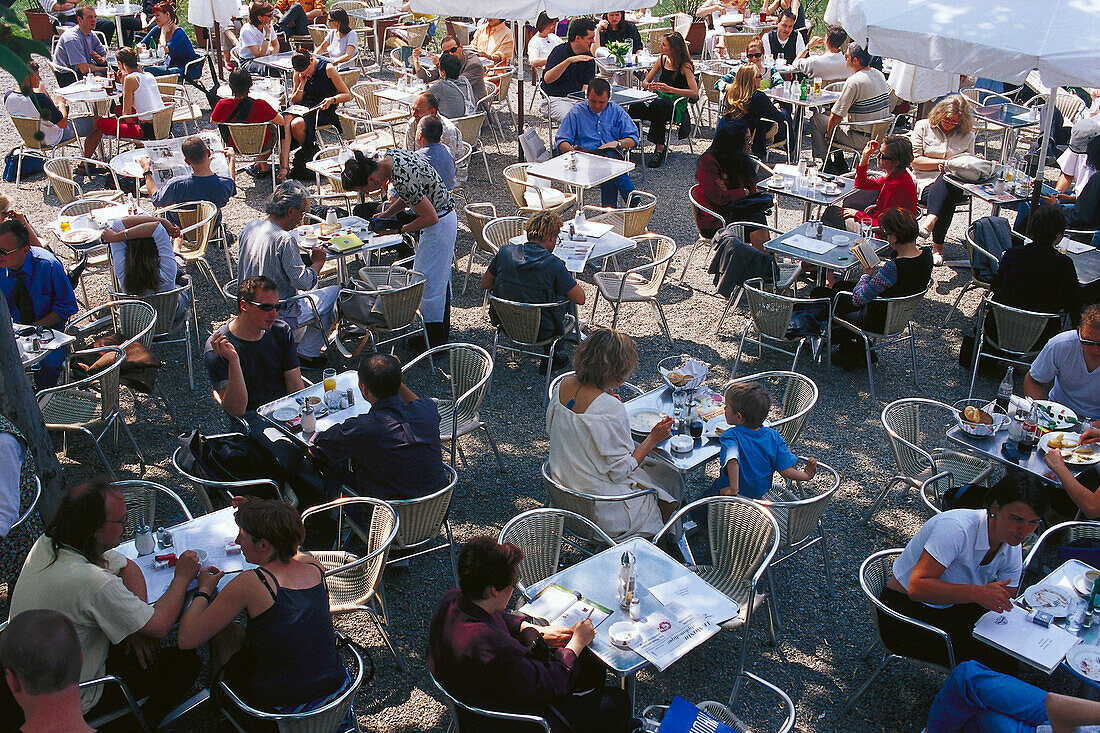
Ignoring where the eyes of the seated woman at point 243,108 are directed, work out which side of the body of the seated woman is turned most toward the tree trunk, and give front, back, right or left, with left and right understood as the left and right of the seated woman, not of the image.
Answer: back

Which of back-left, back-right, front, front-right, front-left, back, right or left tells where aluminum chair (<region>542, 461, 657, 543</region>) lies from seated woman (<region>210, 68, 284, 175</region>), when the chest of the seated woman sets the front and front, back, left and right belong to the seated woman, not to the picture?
back

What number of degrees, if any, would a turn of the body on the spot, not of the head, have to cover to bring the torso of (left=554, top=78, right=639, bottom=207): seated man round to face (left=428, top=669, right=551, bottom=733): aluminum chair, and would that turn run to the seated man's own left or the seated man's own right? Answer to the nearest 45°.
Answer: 0° — they already face it

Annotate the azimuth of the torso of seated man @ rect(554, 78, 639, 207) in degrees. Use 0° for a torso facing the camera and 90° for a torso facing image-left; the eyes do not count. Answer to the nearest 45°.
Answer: approximately 0°

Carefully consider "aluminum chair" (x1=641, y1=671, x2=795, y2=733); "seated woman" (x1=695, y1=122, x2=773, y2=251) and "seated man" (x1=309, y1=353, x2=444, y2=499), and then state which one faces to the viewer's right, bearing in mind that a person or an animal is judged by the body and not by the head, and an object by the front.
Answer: the seated woman

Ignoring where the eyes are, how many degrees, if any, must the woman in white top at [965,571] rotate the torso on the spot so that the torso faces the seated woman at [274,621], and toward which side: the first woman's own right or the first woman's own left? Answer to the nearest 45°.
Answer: approximately 90° to the first woman's own right

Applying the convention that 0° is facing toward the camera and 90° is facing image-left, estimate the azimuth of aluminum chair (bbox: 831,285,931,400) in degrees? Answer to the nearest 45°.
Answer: approximately 135°
